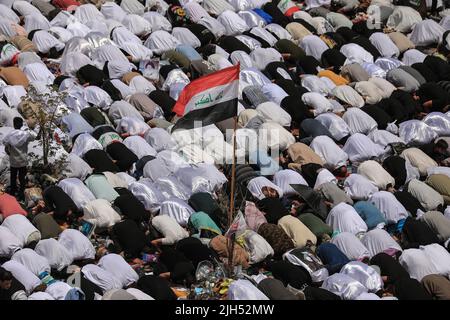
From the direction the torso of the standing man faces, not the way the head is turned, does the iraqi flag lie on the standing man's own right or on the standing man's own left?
on the standing man's own right

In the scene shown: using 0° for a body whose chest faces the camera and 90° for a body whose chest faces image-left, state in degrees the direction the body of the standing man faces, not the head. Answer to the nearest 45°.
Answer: approximately 180°

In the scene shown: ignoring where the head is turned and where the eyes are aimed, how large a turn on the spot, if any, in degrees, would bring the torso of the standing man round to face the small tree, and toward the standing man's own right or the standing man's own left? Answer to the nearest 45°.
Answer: approximately 45° to the standing man's own right

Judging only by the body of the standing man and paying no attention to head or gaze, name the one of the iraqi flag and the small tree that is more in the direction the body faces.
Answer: the small tree
